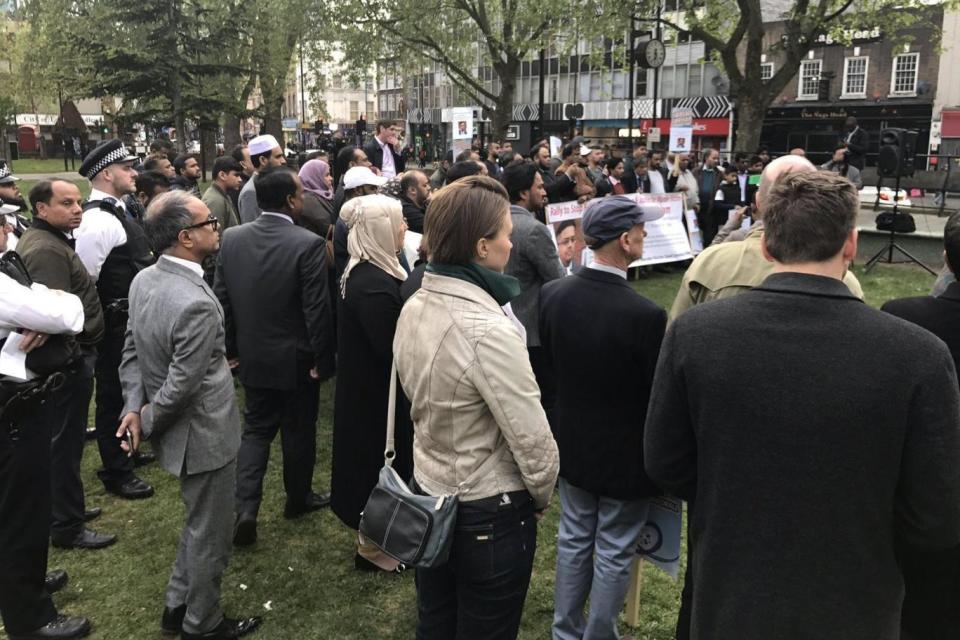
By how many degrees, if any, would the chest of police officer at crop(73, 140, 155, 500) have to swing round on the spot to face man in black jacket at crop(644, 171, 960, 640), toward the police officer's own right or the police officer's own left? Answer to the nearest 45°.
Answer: approximately 90° to the police officer's own right

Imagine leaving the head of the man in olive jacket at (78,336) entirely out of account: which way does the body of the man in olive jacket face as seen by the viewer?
to the viewer's right

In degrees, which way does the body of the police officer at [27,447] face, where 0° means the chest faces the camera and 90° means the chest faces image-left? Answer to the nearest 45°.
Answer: approximately 270°

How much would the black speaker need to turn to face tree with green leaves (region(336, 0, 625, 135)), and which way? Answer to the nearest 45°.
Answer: approximately 90° to its right

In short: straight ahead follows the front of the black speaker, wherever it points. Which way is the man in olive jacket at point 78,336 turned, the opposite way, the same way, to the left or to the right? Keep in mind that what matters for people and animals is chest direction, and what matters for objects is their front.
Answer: the opposite way

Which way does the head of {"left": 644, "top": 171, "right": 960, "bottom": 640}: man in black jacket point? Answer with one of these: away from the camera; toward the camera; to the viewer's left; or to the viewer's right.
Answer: away from the camera

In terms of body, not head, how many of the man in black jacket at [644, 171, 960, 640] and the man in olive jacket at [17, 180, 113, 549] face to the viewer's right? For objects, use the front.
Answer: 1

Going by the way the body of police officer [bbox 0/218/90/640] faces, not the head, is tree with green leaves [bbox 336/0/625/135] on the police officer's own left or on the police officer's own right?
on the police officer's own left

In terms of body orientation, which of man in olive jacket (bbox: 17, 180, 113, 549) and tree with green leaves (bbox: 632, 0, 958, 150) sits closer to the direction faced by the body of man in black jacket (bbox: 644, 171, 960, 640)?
the tree with green leaves

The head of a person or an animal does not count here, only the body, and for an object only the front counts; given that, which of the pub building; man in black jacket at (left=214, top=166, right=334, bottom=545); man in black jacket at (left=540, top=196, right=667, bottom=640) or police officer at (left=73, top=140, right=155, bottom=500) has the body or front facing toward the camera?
the pub building

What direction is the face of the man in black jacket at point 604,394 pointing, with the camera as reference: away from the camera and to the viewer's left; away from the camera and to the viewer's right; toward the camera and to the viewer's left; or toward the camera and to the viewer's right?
away from the camera and to the viewer's right

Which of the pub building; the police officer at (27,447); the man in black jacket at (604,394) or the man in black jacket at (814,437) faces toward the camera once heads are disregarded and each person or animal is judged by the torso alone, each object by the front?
the pub building

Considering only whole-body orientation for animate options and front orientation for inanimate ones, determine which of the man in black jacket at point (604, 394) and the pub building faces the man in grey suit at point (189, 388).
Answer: the pub building

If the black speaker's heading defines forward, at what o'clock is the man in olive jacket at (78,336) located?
The man in olive jacket is roughly at 11 o'clock from the black speaker.

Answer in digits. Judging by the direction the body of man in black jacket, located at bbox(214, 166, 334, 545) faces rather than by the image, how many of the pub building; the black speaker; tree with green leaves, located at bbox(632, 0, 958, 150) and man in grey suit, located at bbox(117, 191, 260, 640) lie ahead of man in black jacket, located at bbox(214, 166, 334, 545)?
3
